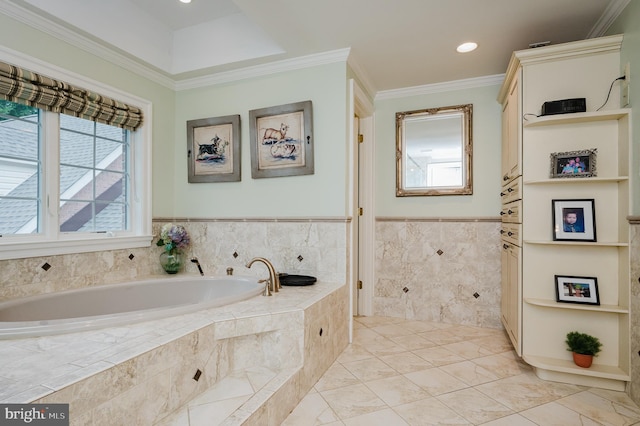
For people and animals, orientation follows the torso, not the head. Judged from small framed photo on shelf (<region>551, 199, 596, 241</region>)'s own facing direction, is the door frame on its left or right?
on its right

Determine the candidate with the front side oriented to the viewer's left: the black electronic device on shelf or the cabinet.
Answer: the cabinet

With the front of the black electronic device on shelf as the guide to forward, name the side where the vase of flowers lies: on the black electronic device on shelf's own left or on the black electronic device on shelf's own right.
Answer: on the black electronic device on shelf's own right

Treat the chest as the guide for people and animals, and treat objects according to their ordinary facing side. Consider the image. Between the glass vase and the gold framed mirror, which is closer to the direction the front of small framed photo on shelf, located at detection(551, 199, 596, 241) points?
the glass vase

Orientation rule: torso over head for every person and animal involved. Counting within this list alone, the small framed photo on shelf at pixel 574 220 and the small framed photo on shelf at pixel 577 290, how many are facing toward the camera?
2

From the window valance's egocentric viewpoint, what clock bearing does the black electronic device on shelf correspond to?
The black electronic device on shelf is roughly at 12 o'clock from the window valance.

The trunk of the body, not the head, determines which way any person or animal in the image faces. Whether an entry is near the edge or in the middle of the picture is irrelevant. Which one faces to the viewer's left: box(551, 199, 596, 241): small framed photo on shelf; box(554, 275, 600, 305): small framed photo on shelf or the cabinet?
the cabinet

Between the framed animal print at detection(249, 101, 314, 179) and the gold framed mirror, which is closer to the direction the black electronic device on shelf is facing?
the framed animal print

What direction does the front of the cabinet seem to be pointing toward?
to the viewer's left

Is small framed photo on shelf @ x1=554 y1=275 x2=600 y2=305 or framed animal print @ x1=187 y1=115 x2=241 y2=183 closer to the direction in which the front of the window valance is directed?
the small framed photo on shelf

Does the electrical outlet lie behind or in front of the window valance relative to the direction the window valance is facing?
in front
